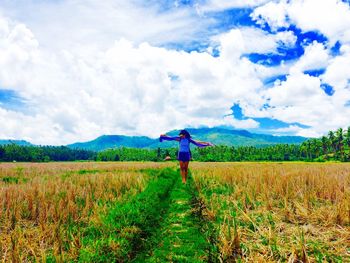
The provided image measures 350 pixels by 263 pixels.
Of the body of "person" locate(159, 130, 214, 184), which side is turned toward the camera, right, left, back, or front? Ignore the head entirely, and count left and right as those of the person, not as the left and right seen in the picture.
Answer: back
